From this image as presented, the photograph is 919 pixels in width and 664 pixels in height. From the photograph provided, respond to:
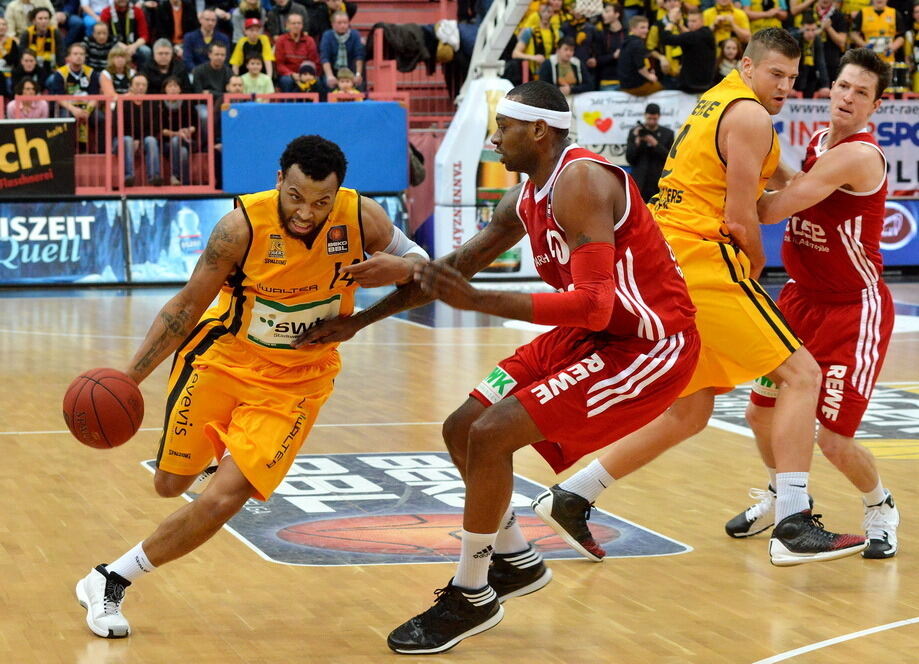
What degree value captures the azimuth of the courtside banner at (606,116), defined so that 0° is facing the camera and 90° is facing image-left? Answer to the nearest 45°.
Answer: approximately 0°

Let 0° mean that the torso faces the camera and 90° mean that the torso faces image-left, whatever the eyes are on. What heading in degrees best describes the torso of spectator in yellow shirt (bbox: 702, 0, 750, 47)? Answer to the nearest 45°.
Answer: approximately 0°

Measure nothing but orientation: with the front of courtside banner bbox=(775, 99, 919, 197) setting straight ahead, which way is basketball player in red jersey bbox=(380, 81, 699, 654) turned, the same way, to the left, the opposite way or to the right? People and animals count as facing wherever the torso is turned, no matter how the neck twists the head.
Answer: to the right

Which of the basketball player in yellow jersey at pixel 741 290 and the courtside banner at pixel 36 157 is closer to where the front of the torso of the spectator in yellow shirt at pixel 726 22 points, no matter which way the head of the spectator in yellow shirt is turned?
the basketball player in yellow jersey

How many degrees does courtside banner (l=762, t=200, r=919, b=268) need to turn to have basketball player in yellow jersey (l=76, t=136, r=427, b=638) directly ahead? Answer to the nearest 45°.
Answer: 0° — it already faces them

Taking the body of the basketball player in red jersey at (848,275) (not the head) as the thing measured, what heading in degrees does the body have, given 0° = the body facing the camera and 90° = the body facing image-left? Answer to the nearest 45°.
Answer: approximately 45°

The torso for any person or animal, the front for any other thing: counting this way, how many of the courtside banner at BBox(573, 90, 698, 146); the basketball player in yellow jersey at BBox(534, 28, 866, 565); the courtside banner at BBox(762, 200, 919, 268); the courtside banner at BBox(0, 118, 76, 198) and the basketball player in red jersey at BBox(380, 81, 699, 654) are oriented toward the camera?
3
